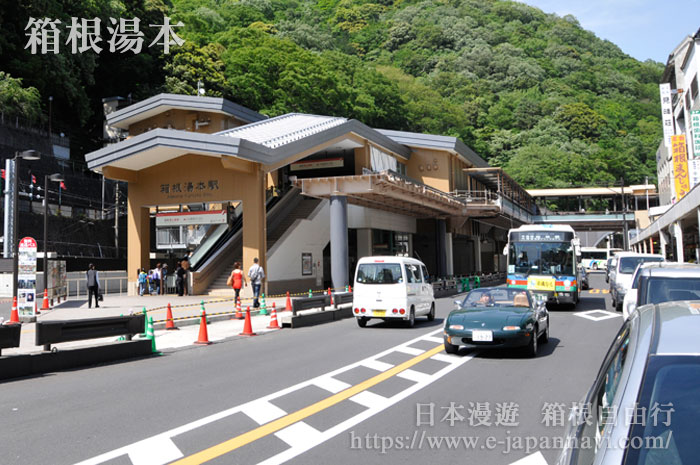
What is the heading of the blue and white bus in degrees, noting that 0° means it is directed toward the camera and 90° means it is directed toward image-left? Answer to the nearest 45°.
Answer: approximately 0°

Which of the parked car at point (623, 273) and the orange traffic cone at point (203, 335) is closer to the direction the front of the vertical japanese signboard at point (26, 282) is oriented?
the orange traffic cone

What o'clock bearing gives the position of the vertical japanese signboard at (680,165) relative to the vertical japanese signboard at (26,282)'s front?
the vertical japanese signboard at (680,165) is roughly at 9 o'clock from the vertical japanese signboard at (26,282).

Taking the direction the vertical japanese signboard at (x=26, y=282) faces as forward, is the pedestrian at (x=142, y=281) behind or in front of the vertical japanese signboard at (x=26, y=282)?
behind
